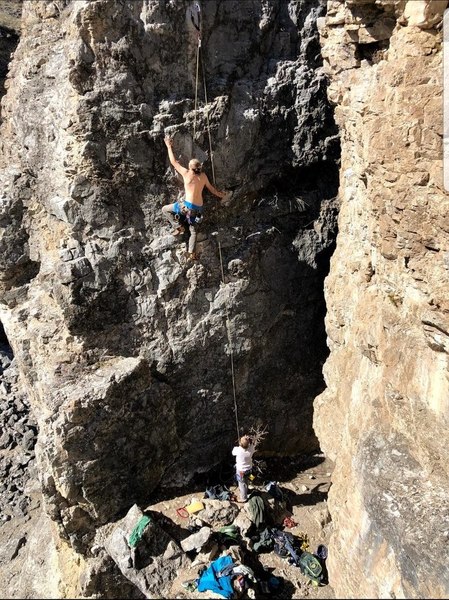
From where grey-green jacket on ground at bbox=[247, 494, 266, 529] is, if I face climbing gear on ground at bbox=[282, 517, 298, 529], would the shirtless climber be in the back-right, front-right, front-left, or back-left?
back-left

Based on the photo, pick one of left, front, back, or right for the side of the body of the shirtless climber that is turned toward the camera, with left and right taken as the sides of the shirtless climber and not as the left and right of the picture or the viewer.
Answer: back

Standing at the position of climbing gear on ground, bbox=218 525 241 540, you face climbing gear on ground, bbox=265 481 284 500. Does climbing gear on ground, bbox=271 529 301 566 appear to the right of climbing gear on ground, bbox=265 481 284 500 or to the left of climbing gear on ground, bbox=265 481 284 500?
right
